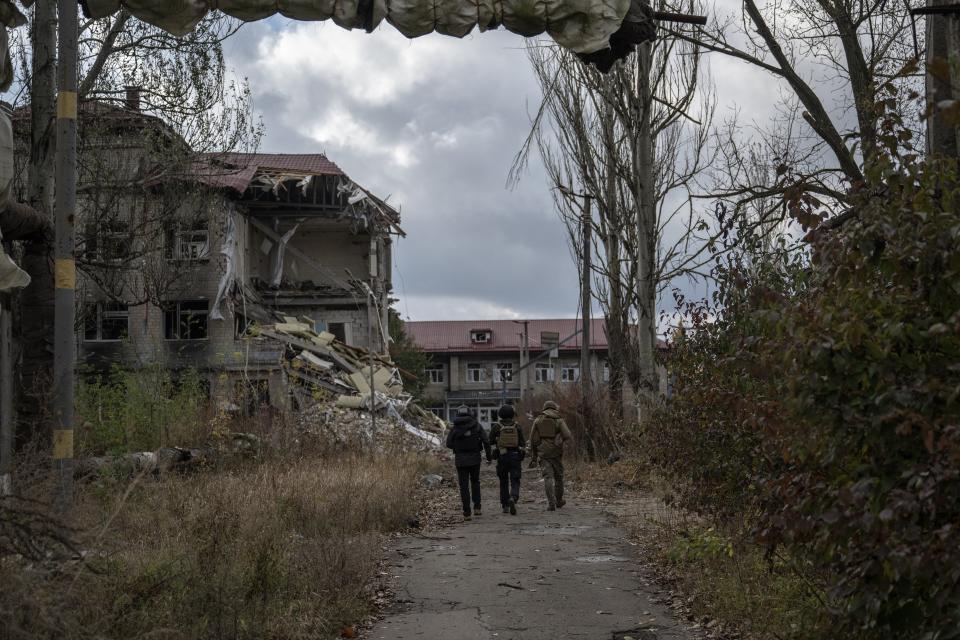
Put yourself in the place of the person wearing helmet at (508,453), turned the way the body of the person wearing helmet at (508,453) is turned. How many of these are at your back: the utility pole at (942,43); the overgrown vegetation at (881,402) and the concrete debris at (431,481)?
2

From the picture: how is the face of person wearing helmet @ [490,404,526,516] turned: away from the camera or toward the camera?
away from the camera

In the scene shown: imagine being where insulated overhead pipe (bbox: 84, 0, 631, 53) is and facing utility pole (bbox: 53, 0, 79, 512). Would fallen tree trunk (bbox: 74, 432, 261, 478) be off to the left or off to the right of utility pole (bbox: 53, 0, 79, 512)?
right

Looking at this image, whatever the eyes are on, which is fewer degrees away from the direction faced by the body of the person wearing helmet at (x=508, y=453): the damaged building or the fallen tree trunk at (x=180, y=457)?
the damaged building

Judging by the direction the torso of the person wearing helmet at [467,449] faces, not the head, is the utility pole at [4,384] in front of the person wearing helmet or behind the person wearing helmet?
behind

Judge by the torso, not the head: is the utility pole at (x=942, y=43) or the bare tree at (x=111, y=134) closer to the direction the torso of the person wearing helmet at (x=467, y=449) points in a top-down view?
the bare tree

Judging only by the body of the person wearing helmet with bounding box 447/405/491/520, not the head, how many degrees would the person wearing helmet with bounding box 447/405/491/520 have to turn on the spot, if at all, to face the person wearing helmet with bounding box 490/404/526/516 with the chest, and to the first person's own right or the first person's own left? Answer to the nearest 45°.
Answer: approximately 45° to the first person's own right

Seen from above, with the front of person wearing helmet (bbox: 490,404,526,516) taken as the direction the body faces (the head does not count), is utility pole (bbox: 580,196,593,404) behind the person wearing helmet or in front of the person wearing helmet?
in front

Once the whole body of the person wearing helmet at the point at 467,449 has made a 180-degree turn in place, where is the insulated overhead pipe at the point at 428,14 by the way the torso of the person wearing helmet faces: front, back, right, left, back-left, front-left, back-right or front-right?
front

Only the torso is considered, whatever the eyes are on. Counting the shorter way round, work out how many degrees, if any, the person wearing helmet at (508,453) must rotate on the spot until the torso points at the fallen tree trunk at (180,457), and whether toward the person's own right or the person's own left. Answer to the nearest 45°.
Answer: approximately 90° to the person's own left

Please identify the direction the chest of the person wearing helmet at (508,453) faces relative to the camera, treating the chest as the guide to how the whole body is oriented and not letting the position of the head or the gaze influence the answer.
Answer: away from the camera

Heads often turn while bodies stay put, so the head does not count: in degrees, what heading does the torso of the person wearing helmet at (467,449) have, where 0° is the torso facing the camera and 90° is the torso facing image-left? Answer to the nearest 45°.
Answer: approximately 180°

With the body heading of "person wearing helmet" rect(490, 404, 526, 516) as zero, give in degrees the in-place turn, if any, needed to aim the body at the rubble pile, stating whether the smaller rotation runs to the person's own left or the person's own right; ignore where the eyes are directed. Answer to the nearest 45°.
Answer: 0° — they already face it
